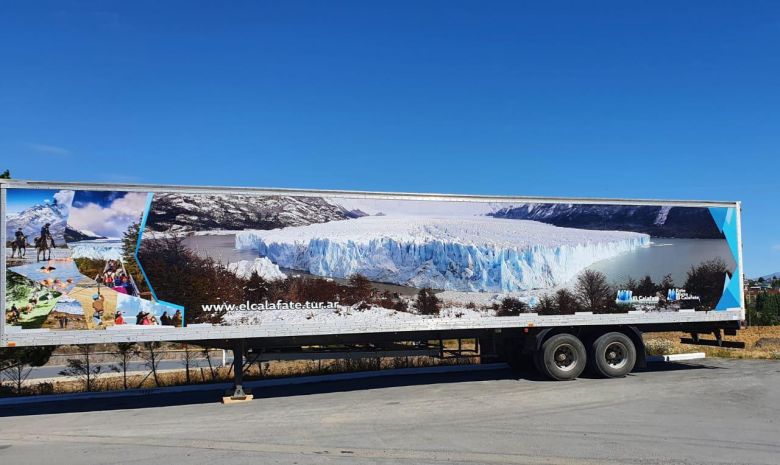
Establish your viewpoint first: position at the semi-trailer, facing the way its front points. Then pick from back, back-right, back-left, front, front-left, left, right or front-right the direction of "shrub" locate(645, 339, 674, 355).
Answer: back-right

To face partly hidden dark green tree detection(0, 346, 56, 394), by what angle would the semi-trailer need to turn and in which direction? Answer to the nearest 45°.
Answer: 0° — it already faces it

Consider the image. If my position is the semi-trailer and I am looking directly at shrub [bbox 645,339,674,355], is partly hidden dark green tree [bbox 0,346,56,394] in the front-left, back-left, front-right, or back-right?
back-left

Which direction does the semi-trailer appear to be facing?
to the viewer's left

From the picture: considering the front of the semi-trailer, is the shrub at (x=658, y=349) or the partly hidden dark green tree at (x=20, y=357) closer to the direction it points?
the partly hidden dark green tree

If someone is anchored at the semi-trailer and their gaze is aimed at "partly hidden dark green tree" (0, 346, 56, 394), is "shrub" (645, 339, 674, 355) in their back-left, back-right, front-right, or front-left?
back-right
